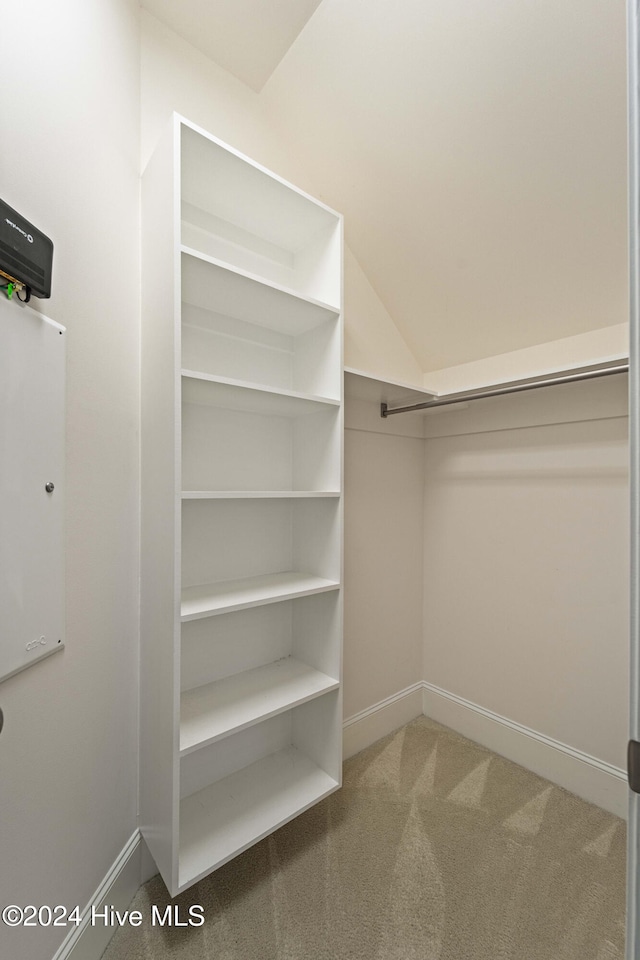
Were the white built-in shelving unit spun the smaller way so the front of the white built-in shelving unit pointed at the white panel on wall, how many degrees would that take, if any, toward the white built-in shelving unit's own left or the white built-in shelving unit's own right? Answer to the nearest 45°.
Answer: approximately 90° to the white built-in shelving unit's own right

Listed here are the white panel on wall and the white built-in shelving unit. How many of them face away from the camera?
0

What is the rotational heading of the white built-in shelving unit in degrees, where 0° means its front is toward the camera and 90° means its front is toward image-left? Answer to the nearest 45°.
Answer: approximately 315°

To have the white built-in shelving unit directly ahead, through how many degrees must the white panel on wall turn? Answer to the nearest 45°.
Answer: approximately 90° to its left

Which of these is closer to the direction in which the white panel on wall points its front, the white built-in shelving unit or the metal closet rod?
the metal closet rod

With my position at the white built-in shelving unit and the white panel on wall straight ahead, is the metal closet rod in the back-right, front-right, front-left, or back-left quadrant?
back-left

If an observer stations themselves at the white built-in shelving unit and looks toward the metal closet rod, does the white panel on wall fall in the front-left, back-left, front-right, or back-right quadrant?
back-right

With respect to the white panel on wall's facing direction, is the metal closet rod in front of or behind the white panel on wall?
in front
